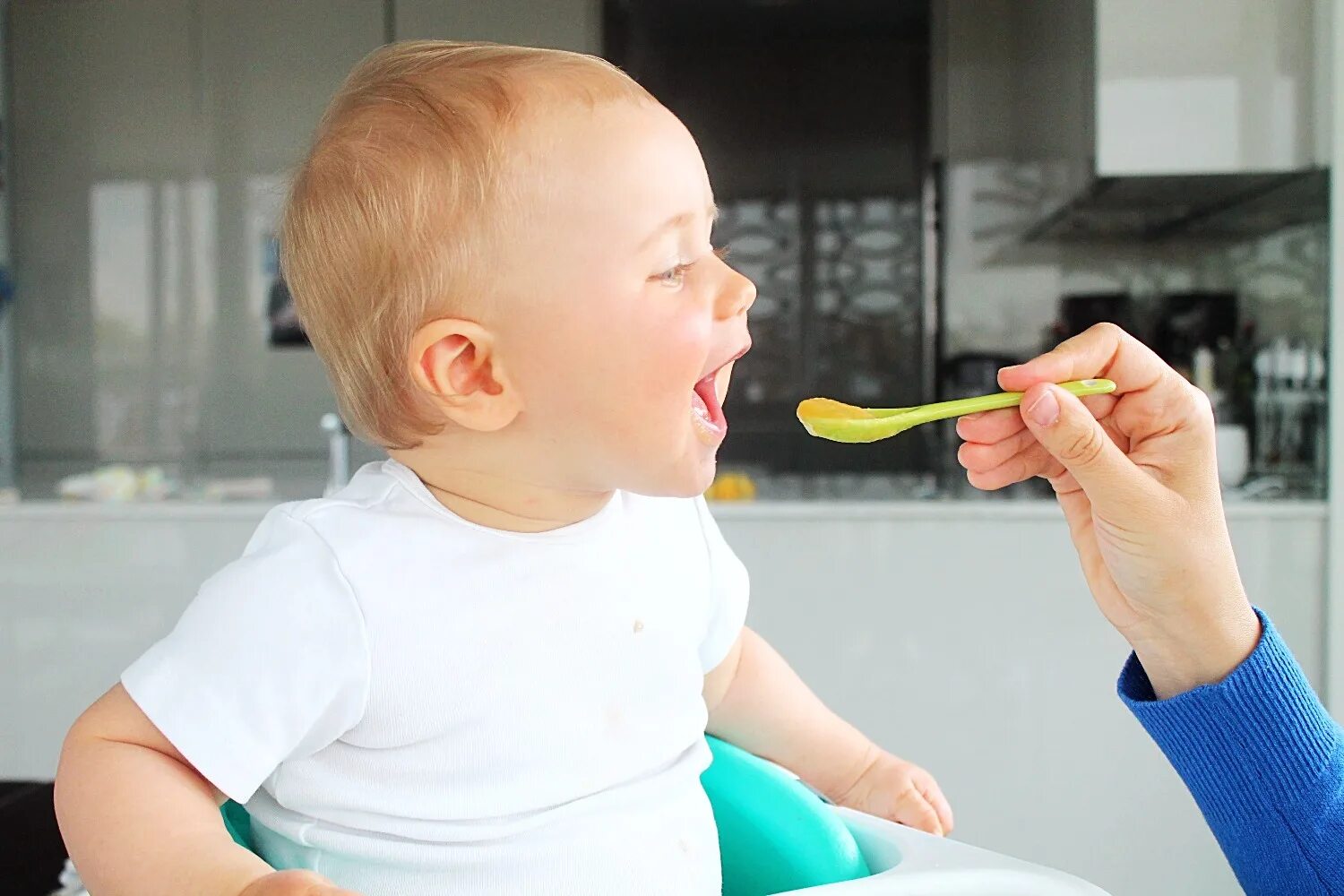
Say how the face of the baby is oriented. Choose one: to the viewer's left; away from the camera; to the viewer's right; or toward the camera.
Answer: to the viewer's right

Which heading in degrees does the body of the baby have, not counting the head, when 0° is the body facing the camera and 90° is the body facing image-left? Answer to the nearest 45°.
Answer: approximately 315°

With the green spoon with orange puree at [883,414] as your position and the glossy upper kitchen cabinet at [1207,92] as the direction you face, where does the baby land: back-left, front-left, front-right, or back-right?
back-left

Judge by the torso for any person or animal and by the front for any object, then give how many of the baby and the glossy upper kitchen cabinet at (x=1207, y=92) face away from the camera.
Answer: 0

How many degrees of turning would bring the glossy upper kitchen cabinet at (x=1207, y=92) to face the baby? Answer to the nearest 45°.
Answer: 0° — it already faces them

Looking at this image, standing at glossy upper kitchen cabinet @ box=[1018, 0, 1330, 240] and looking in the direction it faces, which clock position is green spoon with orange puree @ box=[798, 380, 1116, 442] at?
The green spoon with orange puree is roughly at 12 o'clock from the glossy upper kitchen cabinet.

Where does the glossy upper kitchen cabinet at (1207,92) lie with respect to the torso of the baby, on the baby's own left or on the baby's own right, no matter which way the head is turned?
on the baby's own left
